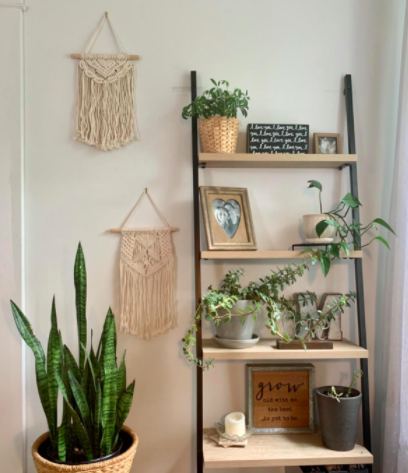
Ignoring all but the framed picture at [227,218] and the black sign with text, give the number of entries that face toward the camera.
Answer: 2

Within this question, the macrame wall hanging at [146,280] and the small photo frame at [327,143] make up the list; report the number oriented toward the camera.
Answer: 2
